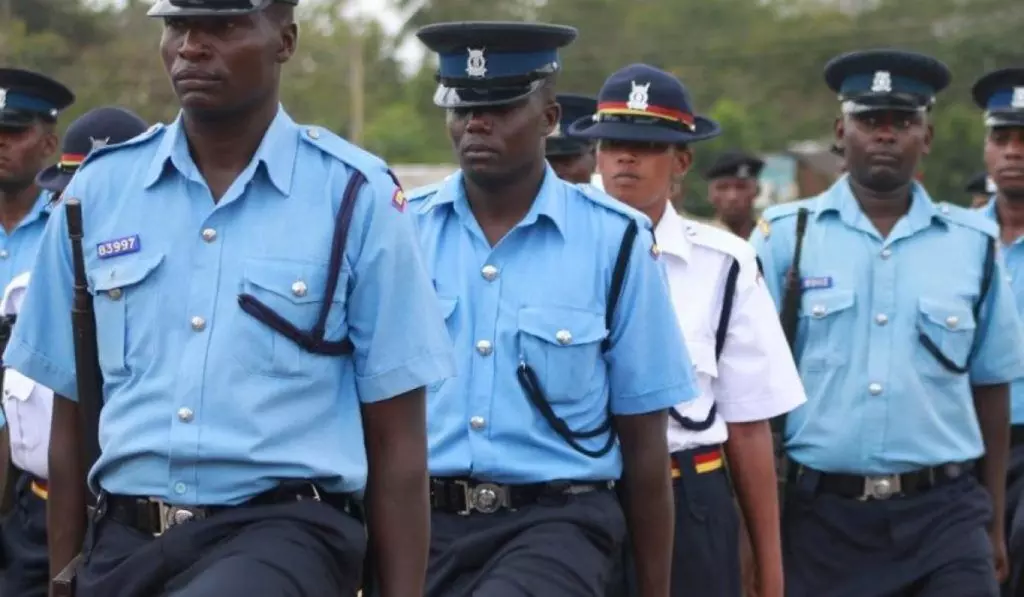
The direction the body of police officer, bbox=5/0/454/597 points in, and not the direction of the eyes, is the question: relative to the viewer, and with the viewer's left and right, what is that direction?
facing the viewer and to the left of the viewer

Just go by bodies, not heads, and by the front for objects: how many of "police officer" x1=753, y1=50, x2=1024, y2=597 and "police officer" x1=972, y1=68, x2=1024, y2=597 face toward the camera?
2

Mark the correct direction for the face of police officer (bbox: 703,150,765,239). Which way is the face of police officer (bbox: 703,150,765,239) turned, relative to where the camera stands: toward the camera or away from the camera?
toward the camera

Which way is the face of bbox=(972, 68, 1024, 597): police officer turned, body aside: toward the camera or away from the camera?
toward the camera

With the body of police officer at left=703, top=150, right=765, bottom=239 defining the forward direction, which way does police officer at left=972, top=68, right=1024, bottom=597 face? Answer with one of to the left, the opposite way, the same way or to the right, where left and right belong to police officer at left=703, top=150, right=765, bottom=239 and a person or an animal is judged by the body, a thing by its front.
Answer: the same way

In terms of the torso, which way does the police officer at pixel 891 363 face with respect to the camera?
toward the camera

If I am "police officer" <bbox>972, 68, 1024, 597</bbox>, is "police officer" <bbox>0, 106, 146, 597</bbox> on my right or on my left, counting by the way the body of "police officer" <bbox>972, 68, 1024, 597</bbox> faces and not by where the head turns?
on my right

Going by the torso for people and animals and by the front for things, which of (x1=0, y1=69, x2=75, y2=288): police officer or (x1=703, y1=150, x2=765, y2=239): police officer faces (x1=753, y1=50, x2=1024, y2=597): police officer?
(x1=703, y1=150, x2=765, y2=239): police officer

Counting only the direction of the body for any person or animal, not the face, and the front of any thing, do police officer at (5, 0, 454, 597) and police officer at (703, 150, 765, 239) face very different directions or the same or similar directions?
same or similar directions

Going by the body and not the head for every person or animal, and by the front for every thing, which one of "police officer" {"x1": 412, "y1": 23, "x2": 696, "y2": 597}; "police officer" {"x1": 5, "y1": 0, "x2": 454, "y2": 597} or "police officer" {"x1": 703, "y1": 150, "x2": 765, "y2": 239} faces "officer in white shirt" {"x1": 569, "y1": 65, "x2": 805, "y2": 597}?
"police officer" {"x1": 703, "y1": 150, "x2": 765, "y2": 239}

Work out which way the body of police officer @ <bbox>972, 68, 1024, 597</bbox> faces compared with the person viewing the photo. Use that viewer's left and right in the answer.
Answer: facing the viewer

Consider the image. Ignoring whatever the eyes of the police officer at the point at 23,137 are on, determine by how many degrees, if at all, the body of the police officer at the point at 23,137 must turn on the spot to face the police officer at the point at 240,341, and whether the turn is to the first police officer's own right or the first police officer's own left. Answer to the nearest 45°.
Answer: approximately 45° to the first police officer's own left

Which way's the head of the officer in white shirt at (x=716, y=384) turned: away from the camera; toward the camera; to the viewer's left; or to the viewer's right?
toward the camera

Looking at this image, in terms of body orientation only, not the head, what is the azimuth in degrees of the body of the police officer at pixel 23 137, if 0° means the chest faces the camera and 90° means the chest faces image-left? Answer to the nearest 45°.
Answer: approximately 45°

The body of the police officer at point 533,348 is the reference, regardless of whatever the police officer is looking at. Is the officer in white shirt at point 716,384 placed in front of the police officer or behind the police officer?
behind
